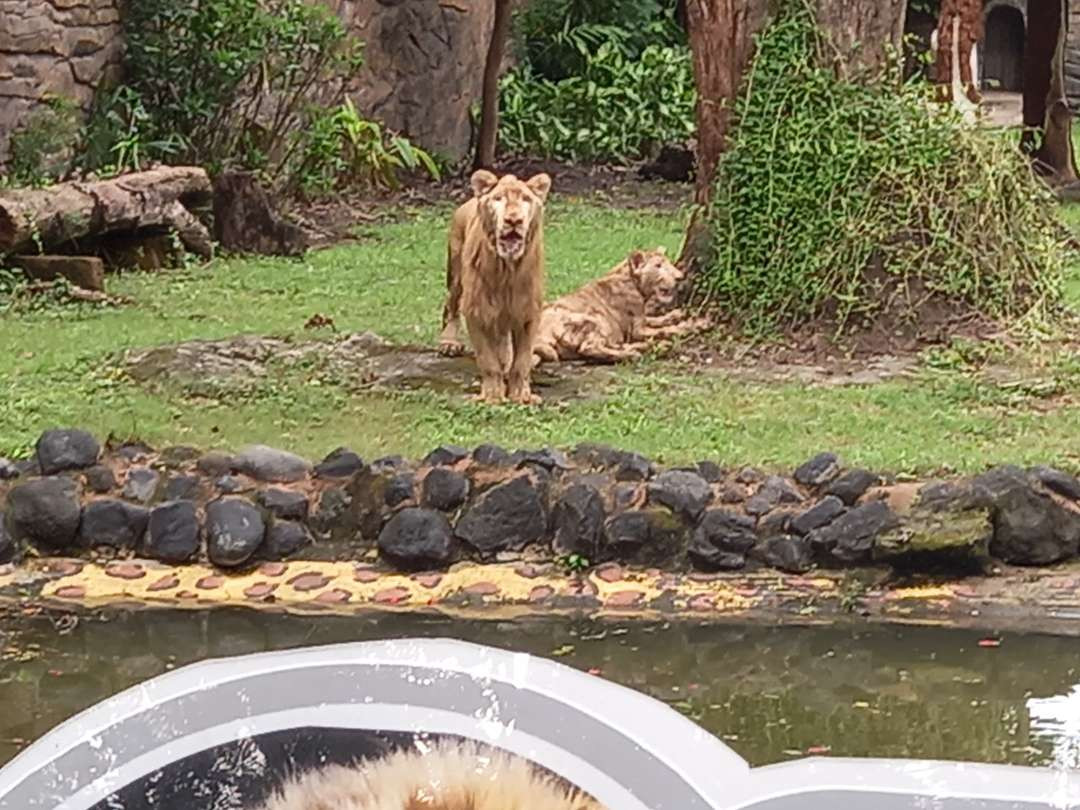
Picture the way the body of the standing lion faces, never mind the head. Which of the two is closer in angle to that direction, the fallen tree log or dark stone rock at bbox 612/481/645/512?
the dark stone rock

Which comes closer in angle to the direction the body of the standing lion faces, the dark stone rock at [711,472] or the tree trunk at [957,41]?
the dark stone rock

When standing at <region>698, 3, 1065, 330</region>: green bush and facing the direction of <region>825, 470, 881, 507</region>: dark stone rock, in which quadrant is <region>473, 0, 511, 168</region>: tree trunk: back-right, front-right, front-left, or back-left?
back-right

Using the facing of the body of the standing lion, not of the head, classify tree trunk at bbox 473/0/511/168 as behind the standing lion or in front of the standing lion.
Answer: behind

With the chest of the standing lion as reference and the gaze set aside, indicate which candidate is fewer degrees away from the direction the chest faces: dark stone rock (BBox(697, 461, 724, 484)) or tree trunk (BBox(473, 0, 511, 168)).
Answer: the dark stone rock

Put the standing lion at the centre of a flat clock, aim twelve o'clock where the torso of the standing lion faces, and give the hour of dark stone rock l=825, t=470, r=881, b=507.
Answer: The dark stone rock is roughly at 11 o'clock from the standing lion.

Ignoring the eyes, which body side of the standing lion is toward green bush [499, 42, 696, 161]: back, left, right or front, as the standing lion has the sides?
back

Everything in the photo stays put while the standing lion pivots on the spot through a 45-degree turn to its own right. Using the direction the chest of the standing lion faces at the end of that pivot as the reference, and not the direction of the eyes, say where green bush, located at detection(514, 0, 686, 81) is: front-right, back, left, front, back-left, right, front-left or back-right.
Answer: back-right

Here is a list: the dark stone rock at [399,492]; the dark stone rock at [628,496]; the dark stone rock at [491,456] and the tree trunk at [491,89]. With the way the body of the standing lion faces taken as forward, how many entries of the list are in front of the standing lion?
3

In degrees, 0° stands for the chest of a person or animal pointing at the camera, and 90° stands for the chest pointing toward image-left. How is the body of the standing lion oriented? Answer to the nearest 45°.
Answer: approximately 0°

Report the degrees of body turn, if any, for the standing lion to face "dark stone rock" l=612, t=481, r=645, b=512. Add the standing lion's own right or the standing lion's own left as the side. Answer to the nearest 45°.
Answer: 0° — it already faces it

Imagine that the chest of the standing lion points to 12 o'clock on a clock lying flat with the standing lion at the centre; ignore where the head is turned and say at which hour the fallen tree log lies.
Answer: The fallen tree log is roughly at 5 o'clock from the standing lion.
